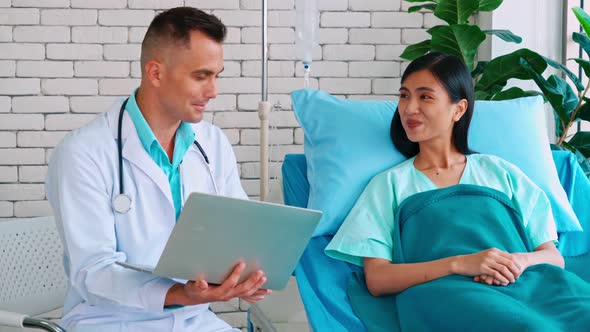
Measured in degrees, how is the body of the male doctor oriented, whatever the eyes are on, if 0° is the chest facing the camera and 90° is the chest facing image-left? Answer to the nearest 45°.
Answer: approximately 315°

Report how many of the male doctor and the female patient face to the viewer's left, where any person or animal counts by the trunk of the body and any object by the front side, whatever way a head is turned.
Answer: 0

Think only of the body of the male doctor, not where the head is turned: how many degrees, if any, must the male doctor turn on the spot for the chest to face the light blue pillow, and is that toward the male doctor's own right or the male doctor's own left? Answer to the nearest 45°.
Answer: approximately 90° to the male doctor's own left

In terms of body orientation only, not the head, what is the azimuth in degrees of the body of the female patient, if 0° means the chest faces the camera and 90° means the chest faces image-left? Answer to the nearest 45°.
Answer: approximately 0°

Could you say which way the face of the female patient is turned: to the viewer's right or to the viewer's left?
to the viewer's left
